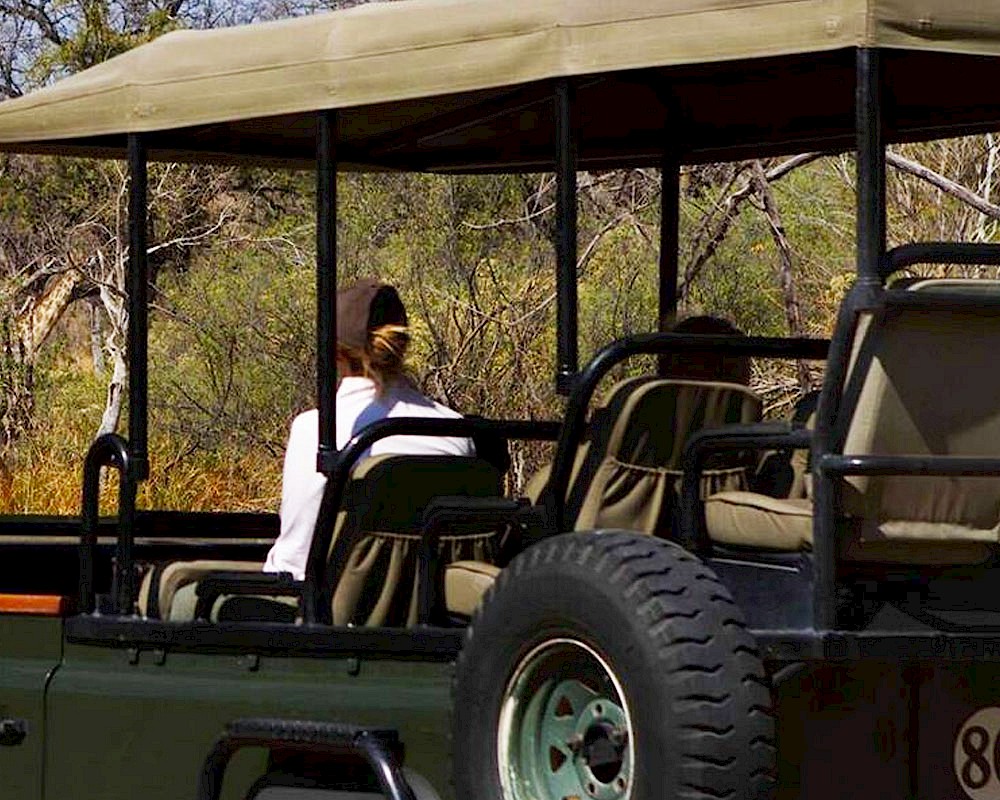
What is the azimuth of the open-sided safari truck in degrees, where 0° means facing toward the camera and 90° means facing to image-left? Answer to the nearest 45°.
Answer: approximately 135°

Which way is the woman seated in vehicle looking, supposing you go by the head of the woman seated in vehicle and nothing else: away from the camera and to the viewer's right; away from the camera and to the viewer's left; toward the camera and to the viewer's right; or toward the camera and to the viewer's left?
away from the camera and to the viewer's left
